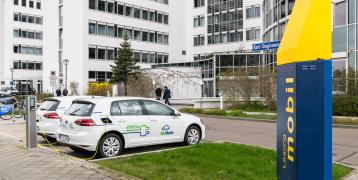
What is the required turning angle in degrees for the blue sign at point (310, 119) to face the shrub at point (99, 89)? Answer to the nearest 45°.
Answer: approximately 90° to its right

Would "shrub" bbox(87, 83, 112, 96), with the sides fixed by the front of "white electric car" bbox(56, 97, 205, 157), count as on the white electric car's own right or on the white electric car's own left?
on the white electric car's own left

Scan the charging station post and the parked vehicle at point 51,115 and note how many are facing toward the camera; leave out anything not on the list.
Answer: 1

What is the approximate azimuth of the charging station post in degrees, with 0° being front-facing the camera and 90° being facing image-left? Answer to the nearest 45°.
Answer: approximately 0°

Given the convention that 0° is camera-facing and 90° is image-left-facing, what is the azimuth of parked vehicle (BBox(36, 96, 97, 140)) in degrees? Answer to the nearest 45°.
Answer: approximately 225°

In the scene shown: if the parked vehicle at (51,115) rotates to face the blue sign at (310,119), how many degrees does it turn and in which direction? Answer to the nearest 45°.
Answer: approximately 135° to its right

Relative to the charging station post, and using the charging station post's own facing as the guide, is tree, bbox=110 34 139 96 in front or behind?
behind

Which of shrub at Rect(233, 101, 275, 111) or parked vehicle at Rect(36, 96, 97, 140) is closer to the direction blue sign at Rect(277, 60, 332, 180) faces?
the parked vehicle
